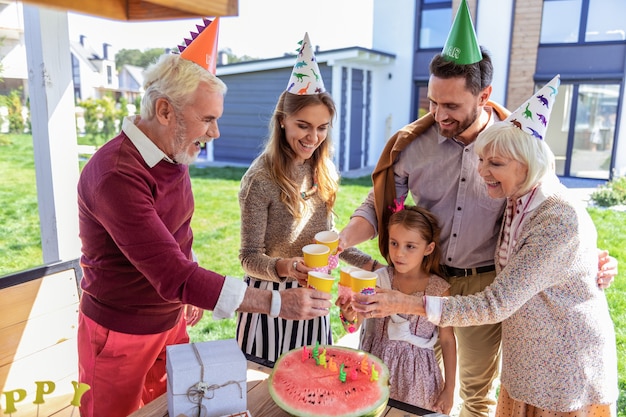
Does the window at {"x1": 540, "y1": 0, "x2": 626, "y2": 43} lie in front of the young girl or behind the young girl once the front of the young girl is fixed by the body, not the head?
behind

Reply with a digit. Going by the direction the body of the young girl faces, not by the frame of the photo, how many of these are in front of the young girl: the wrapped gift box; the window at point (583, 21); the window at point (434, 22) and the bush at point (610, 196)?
1

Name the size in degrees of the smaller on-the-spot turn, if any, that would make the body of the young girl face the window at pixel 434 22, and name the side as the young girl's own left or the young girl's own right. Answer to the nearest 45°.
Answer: approximately 135° to the young girl's own right

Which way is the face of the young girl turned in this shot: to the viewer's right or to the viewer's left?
to the viewer's left

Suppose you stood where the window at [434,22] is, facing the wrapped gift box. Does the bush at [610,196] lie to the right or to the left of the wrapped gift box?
left

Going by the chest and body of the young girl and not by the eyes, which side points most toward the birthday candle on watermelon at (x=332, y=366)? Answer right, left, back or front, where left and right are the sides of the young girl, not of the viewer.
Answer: front

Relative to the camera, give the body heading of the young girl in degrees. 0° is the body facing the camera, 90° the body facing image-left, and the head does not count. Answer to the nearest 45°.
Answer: approximately 45°

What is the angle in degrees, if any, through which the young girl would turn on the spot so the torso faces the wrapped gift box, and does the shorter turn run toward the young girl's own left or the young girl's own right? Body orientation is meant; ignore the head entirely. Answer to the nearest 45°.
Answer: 0° — they already face it

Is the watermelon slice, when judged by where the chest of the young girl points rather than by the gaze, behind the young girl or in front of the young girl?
in front

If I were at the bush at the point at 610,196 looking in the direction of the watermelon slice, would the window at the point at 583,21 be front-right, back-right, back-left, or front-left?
back-right

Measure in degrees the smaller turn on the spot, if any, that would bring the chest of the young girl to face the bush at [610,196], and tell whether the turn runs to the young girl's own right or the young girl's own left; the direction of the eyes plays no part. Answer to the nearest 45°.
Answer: approximately 180°

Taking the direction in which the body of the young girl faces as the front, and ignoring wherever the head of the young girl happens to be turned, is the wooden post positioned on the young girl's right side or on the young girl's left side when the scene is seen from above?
on the young girl's right side

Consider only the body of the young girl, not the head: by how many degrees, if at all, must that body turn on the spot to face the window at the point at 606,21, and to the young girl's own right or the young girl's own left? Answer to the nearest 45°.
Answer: approximately 135° to the young girl's own right

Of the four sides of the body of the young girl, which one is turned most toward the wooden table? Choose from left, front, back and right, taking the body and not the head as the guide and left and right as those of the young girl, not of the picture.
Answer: front

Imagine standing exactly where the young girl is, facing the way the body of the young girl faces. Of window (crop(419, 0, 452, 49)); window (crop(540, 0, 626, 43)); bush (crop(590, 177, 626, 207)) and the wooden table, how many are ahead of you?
1
